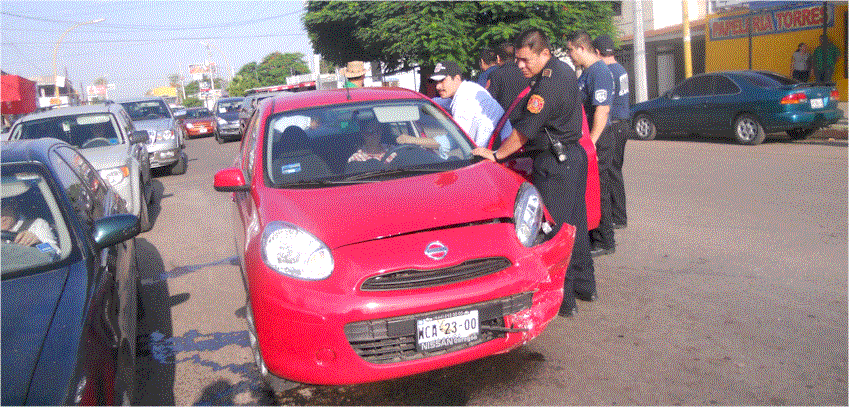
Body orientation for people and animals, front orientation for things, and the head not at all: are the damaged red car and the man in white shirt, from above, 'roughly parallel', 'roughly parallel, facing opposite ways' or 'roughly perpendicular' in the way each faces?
roughly perpendicular

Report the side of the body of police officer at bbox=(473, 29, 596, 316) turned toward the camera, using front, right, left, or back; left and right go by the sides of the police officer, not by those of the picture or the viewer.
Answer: left

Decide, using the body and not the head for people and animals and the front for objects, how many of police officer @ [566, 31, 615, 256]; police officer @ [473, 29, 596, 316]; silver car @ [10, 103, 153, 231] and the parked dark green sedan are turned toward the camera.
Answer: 1

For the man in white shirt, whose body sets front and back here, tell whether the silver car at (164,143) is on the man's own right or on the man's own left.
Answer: on the man's own right

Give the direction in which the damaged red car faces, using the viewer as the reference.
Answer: facing the viewer and to the right of the viewer

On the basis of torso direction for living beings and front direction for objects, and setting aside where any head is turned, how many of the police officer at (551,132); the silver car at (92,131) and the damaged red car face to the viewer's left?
1

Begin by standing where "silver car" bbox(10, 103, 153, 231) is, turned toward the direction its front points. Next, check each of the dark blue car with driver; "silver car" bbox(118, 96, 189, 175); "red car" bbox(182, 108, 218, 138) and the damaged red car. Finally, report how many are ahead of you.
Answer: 2

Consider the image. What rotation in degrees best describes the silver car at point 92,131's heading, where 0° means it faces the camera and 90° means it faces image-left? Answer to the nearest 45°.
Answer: approximately 0°

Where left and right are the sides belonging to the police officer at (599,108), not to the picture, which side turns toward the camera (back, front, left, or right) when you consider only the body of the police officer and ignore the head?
left

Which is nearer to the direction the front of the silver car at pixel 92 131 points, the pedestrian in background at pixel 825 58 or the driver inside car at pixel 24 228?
the driver inside car

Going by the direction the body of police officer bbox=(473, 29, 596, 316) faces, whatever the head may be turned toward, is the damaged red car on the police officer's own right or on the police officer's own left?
on the police officer's own right

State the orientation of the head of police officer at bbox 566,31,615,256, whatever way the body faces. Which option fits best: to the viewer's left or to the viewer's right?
to the viewer's left

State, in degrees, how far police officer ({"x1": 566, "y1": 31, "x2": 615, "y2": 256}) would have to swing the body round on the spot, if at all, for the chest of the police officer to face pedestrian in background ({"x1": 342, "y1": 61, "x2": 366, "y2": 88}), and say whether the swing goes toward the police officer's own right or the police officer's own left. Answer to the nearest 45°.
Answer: approximately 45° to the police officer's own right

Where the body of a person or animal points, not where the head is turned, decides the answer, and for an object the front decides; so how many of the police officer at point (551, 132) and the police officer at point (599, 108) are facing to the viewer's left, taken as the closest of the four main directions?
2

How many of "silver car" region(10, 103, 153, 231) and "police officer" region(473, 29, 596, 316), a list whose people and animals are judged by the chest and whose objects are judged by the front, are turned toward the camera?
1

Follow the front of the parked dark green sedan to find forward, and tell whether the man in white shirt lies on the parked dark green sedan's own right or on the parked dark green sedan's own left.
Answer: on the parked dark green sedan's own left
